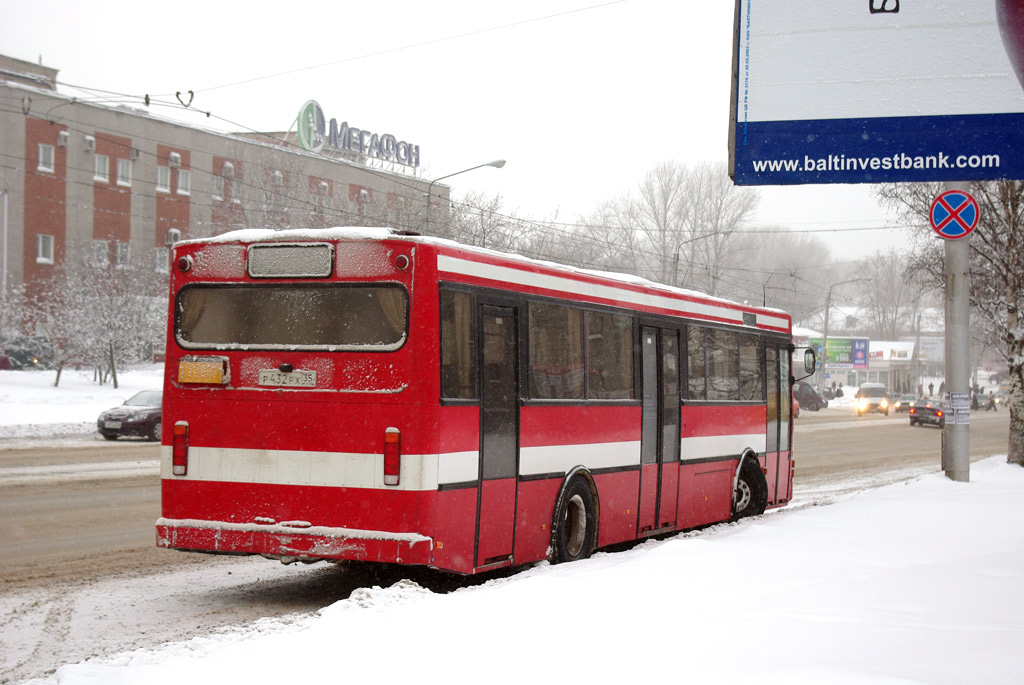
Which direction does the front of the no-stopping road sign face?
toward the camera

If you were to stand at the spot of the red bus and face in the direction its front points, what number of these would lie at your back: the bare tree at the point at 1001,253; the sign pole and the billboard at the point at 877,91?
0

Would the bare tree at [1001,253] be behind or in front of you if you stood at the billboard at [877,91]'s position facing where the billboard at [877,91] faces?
behind

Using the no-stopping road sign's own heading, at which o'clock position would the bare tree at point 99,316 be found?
The bare tree is roughly at 4 o'clock from the no-stopping road sign.

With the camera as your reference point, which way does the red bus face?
facing away from the viewer and to the right of the viewer

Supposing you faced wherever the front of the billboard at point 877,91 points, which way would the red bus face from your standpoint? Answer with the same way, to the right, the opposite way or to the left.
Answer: the opposite way

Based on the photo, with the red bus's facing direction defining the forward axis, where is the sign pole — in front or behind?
in front

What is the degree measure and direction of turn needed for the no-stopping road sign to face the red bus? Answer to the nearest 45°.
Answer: approximately 45° to its right

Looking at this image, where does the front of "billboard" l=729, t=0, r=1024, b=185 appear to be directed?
toward the camera

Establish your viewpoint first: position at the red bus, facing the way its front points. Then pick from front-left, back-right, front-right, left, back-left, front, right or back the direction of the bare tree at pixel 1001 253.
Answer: front

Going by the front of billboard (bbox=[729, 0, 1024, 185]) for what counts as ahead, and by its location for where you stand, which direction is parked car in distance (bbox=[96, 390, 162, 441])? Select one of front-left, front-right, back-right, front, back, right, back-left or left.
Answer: back-right

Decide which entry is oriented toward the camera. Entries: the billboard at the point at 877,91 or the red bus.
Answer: the billboard

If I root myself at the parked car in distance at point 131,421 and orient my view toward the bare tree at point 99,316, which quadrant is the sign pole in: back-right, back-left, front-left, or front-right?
back-right

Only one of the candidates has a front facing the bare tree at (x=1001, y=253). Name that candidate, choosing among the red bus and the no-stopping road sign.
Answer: the red bus

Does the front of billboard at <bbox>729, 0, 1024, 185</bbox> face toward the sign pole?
no

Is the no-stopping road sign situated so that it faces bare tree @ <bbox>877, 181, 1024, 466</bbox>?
no

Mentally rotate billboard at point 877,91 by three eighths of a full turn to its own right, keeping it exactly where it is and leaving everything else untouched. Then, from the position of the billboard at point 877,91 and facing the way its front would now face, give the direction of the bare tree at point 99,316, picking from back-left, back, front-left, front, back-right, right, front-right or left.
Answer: front

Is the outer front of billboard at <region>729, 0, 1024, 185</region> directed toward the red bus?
no
